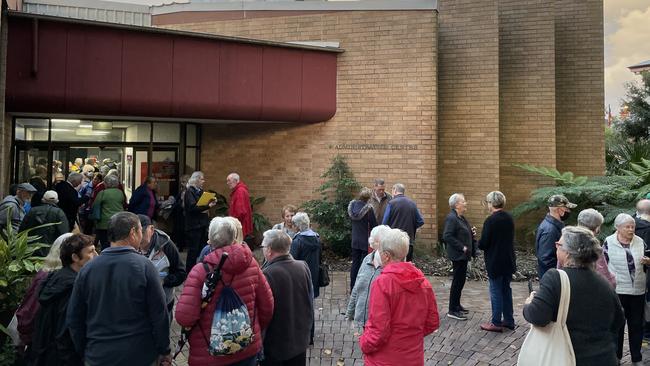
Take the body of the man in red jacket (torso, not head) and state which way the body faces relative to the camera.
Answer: to the viewer's left

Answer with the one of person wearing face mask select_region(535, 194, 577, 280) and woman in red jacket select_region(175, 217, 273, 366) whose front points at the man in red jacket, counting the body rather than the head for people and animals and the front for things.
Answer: the woman in red jacket

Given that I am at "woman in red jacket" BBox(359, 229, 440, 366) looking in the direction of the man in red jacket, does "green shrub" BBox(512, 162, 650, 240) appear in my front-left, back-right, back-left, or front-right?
front-right

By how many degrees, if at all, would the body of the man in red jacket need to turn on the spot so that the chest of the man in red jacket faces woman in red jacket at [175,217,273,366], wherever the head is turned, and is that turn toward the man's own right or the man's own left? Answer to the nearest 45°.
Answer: approximately 90° to the man's own left

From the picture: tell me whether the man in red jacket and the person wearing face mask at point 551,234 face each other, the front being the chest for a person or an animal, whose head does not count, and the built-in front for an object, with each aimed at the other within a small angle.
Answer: no

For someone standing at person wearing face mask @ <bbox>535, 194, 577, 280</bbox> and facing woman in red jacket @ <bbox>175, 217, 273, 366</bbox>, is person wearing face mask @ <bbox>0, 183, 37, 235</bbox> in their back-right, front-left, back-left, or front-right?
front-right

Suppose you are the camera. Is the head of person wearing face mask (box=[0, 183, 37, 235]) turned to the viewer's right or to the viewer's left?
to the viewer's right

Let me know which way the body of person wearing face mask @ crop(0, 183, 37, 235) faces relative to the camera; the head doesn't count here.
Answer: to the viewer's right

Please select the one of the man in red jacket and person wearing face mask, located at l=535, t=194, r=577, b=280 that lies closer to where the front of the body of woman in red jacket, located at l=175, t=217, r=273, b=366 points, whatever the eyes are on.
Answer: the man in red jacket

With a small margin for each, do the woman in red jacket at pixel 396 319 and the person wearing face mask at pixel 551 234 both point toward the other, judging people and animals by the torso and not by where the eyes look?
no

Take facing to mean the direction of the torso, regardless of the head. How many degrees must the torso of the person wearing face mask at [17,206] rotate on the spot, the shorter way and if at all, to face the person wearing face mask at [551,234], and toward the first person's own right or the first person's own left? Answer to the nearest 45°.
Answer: approximately 45° to the first person's own right

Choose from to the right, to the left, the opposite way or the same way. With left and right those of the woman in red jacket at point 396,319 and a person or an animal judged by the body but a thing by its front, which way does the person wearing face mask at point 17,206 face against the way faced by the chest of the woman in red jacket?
to the right

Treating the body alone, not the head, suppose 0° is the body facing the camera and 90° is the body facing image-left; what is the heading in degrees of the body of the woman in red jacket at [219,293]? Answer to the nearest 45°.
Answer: approximately 180°
